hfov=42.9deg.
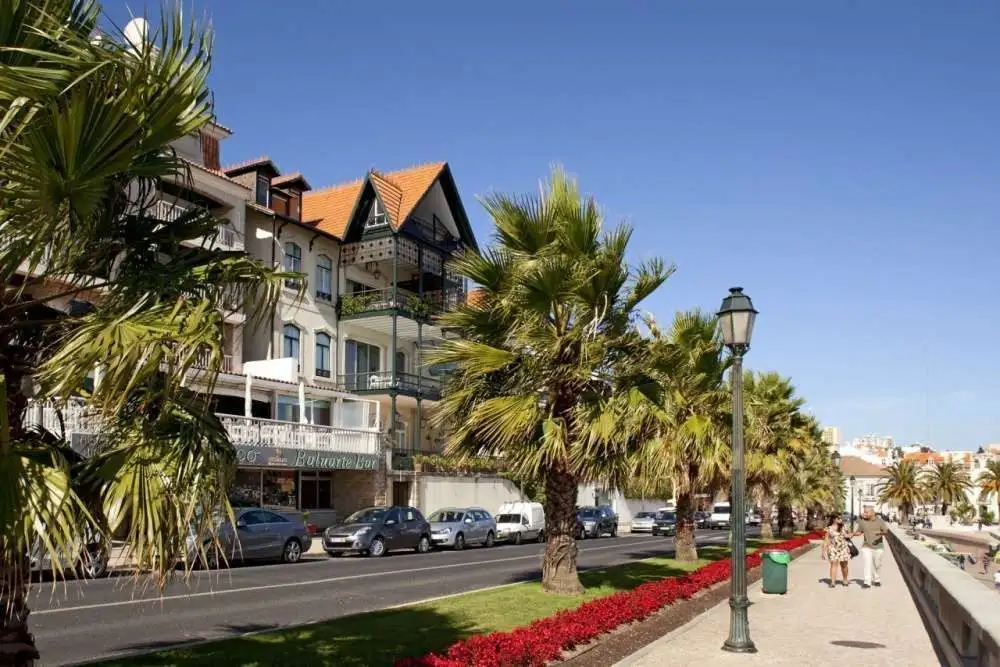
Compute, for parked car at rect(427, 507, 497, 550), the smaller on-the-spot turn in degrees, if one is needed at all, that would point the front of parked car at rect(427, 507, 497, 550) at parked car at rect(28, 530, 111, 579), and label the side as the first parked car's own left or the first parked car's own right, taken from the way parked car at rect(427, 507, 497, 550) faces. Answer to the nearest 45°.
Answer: approximately 45° to the first parked car's own left

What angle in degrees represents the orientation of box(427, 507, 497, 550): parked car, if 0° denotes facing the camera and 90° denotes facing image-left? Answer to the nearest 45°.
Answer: approximately 45°

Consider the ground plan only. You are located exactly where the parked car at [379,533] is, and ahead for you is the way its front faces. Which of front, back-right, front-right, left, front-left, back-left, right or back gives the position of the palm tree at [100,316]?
front-left

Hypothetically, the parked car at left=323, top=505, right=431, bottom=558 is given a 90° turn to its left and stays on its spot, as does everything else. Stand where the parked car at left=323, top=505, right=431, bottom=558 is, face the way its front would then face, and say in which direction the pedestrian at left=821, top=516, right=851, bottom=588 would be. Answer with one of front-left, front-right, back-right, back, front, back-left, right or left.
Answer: front

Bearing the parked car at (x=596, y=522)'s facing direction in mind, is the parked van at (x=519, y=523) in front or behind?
in front

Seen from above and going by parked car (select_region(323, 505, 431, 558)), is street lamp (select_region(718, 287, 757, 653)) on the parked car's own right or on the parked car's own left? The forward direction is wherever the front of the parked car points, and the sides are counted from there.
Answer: on the parked car's own left
